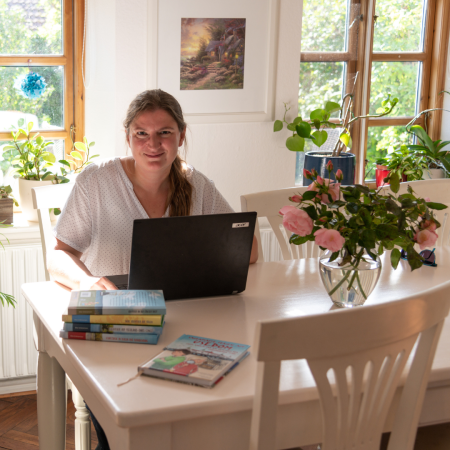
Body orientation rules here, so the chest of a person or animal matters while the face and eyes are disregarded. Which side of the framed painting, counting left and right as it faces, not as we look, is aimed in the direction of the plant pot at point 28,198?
right

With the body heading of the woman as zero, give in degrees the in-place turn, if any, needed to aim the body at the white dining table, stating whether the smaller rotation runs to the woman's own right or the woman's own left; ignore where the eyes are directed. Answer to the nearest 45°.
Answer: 0° — they already face it

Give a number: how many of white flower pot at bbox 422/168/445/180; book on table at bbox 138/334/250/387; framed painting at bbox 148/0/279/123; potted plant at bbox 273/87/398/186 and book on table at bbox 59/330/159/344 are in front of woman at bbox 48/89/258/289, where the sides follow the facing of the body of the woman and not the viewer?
2

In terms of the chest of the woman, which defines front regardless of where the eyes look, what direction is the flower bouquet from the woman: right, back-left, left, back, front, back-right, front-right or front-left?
front-left

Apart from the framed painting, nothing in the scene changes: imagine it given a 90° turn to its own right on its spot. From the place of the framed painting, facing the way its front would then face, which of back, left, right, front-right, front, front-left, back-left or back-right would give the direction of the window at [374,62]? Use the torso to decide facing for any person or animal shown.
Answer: back-right

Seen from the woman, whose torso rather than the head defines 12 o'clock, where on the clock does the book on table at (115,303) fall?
The book on table is roughly at 12 o'clock from the woman.

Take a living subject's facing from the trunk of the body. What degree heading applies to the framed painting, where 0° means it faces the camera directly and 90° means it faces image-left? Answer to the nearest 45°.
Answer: approximately 0°

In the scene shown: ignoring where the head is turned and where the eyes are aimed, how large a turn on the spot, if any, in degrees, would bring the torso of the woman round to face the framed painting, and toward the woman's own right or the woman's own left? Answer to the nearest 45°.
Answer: approximately 180°

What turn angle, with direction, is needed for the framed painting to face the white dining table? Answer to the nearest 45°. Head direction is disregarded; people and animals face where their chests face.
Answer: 0° — it already faces it

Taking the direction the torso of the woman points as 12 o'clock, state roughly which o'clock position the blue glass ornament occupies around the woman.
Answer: The blue glass ornament is roughly at 5 o'clock from the woman.
